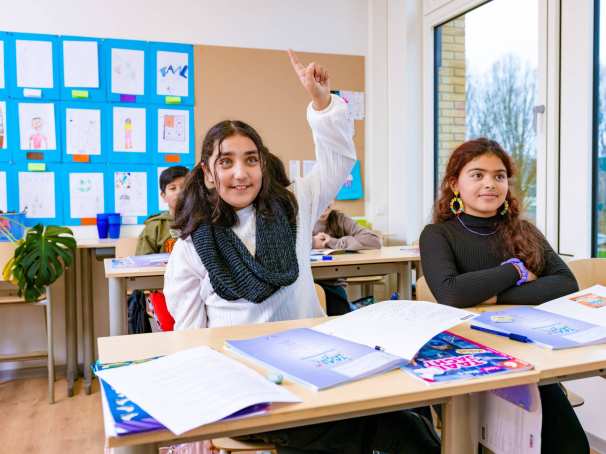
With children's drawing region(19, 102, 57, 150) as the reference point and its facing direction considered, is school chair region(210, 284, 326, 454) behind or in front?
in front

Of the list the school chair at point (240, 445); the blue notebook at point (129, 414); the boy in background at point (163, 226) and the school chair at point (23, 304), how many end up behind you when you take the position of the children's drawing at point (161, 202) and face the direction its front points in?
0

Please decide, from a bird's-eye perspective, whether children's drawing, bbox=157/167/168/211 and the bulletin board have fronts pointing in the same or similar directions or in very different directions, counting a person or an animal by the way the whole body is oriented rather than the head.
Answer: same or similar directions

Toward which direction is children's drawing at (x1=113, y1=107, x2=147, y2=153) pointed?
toward the camera

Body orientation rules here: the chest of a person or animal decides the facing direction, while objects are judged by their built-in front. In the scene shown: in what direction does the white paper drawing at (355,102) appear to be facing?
toward the camera

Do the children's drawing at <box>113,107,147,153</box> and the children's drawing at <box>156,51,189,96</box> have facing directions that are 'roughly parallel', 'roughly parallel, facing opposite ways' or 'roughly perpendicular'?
roughly parallel

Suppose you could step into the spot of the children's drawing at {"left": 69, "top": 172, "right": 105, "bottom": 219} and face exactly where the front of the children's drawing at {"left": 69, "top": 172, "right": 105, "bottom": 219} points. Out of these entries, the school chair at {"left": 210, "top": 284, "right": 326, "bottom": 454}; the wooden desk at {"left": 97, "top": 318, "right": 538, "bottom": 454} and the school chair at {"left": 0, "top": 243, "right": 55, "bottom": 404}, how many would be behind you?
0

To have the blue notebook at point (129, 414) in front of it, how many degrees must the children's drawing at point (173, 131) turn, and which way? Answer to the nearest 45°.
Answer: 0° — it already faces it

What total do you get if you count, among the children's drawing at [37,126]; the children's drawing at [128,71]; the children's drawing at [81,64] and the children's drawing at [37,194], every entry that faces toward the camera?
4

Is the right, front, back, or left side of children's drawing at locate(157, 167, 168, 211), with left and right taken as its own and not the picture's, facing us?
front

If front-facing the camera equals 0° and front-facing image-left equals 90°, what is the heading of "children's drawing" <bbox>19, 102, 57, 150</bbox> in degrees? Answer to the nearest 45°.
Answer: approximately 0°

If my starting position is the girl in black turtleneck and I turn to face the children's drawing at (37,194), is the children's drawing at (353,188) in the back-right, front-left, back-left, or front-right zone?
front-right

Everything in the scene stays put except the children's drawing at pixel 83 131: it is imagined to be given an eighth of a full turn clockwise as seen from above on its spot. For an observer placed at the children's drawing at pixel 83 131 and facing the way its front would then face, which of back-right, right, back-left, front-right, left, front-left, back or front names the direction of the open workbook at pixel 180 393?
front-left

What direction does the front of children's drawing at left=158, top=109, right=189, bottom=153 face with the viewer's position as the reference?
facing the viewer

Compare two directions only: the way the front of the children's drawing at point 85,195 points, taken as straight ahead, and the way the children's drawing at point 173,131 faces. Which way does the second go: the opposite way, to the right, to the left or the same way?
the same way

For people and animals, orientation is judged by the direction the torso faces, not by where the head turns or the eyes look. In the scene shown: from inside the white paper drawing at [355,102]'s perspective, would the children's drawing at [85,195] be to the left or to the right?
on its right

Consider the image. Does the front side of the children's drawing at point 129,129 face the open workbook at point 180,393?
yes

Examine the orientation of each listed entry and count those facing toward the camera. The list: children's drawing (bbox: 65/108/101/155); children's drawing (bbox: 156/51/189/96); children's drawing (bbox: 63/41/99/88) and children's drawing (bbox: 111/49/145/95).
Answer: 4
